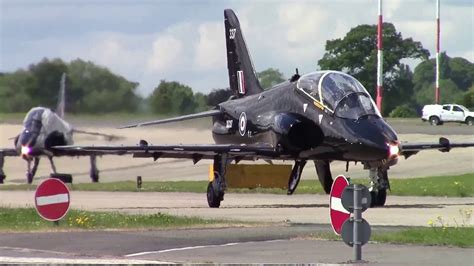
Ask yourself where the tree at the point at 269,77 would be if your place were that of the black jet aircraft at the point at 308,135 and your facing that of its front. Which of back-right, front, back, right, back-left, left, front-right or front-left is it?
back-left

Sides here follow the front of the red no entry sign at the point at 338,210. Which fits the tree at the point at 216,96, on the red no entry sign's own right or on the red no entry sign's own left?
on the red no entry sign's own right

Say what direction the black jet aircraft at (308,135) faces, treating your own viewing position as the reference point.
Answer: facing the viewer and to the right of the viewer

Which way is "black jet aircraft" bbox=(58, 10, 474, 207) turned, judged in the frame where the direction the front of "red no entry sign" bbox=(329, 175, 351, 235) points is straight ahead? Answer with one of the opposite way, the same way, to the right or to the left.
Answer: to the left

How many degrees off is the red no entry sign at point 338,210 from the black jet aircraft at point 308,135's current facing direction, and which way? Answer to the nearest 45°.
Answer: approximately 45° to its right

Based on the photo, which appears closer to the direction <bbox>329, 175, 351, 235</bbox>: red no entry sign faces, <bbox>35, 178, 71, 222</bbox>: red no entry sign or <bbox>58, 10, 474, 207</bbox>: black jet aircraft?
the red no entry sign

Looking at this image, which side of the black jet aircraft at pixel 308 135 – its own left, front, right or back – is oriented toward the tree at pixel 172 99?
back

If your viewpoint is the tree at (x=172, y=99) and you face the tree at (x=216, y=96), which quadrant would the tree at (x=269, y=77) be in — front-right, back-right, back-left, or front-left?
front-left

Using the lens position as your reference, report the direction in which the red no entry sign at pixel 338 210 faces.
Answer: facing the viewer and to the left of the viewer

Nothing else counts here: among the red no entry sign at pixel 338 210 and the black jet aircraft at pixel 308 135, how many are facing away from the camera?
0

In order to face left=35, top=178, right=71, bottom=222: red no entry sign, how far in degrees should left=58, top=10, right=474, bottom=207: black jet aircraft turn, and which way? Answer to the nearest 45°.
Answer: approximately 90° to its right

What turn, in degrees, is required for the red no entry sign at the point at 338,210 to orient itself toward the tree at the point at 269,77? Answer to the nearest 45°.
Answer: approximately 135° to its right
